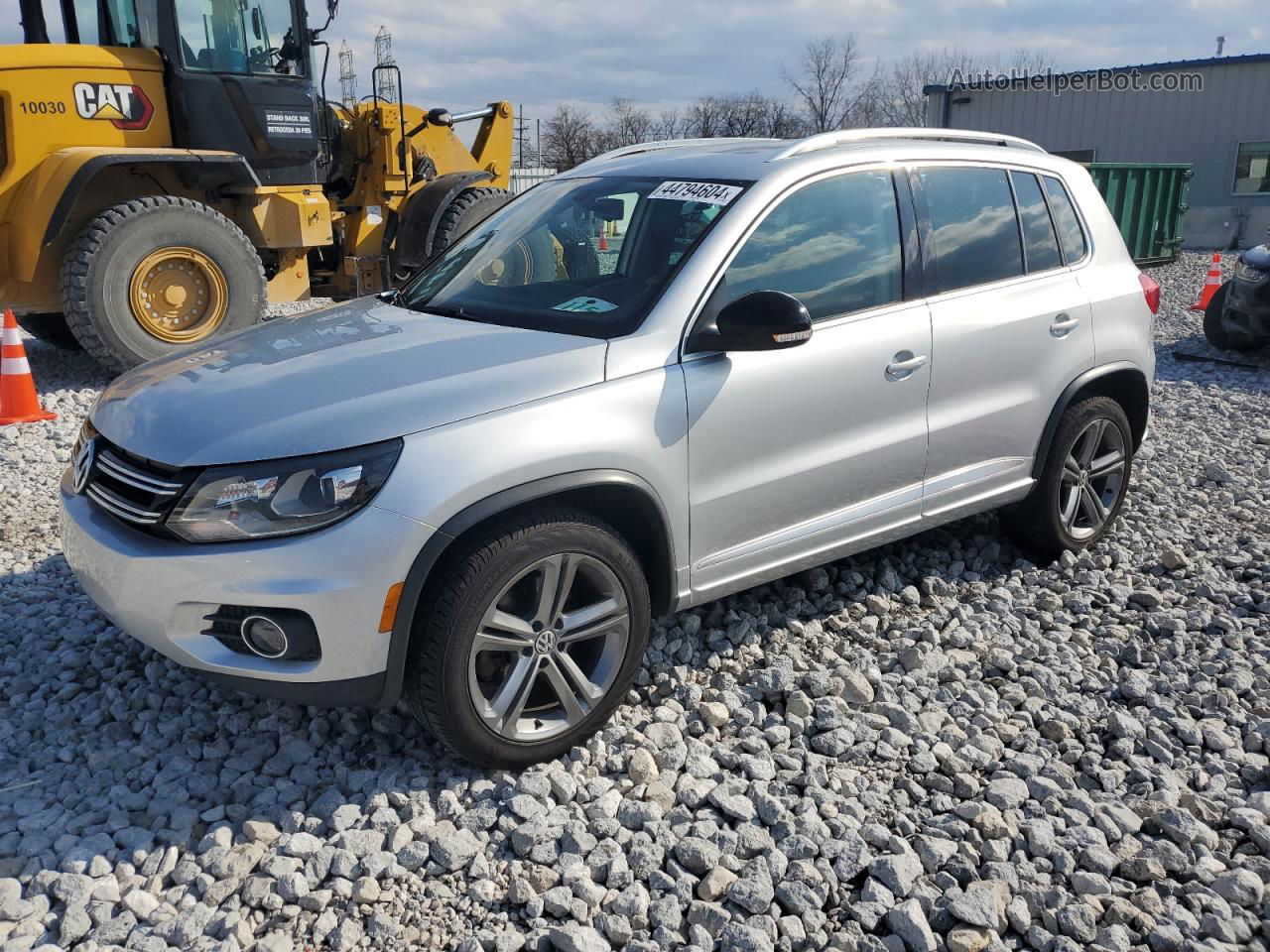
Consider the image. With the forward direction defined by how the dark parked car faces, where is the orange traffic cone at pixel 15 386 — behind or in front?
in front

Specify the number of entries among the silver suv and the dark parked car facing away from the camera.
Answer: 0

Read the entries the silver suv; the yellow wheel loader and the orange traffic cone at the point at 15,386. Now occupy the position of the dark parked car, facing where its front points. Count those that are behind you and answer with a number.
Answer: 0

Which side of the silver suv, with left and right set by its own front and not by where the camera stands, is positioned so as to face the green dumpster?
back

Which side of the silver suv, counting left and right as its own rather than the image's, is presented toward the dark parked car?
back

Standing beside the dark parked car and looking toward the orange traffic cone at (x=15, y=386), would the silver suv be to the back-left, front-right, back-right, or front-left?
front-left

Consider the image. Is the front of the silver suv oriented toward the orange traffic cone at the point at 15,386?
no

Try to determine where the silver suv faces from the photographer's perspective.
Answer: facing the viewer and to the left of the viewer

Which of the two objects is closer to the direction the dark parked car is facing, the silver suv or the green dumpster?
the silver suv

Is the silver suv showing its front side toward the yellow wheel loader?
no
